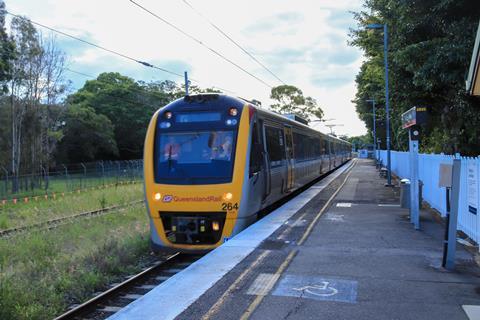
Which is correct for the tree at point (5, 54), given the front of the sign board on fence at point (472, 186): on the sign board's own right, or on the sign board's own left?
on the sign board's own right

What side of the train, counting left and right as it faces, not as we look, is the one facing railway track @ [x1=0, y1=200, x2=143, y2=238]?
right

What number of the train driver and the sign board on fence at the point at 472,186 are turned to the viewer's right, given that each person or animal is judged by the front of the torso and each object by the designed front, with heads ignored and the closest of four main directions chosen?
0

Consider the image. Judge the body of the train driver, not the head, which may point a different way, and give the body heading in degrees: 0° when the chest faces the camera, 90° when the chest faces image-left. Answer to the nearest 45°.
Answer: approximately 0°

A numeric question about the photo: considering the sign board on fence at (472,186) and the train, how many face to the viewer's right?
0

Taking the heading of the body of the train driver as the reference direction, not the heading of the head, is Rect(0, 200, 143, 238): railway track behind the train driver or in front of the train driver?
behind

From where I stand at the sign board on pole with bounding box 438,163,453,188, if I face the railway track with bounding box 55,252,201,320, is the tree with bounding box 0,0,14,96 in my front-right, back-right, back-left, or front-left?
front-right

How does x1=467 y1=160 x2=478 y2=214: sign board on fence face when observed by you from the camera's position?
facing the viewer and to the left of the viewer

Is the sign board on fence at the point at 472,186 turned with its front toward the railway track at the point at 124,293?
yes

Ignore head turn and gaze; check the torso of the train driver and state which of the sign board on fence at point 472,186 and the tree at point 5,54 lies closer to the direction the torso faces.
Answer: the sign board on fence
